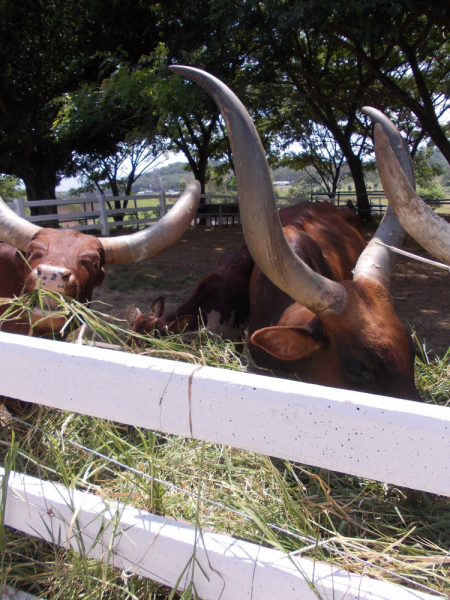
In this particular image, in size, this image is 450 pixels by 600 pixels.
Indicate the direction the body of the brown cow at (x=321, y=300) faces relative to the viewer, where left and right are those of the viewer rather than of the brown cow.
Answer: facing the viewer and to the right of the viewer

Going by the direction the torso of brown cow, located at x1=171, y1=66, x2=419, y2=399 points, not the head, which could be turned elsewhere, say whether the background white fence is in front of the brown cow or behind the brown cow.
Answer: behind

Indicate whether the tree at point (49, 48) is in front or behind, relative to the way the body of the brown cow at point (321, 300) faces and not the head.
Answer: behind

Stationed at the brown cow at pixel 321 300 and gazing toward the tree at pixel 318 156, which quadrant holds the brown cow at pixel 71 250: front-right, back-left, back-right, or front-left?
front-left

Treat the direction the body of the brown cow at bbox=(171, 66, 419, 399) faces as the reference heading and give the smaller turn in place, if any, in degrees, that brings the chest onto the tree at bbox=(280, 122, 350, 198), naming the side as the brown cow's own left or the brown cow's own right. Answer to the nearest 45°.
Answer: approximately 135° to the brown cow's own left

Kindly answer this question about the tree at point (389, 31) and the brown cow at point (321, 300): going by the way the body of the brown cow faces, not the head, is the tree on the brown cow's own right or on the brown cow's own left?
on the brown cow's own left
